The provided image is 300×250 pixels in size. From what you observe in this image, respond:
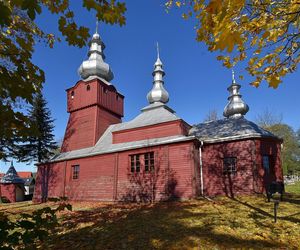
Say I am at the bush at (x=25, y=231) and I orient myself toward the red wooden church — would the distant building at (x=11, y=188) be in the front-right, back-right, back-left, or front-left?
front-left

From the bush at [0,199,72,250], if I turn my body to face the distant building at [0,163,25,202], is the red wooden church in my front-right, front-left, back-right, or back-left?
front-right

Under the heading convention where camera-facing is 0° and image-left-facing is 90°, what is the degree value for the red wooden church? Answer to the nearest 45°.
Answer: approximately 135°

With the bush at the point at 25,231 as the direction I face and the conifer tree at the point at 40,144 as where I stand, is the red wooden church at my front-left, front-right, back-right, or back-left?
front-left

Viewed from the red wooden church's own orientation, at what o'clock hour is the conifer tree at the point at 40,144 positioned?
The conifer tree is roughly at 12 o'clock from the red wooden church.

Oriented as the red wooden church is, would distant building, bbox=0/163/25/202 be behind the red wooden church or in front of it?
in front

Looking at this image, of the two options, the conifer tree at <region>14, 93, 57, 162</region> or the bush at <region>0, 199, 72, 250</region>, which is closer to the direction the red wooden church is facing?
the conifer tree

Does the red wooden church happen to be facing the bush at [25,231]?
no
